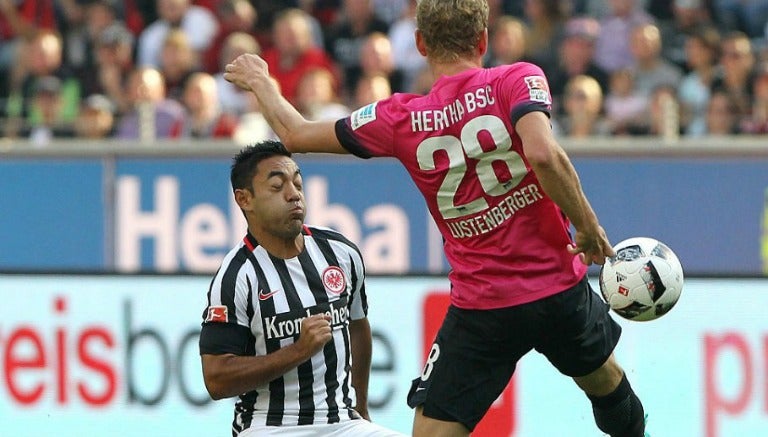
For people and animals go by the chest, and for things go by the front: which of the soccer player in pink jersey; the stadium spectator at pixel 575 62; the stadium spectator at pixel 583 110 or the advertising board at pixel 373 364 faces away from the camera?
the soccer player in pink jersey

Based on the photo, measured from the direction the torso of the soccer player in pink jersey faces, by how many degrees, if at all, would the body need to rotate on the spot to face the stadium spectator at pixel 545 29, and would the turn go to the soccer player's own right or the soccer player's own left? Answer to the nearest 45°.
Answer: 0° — they already face them

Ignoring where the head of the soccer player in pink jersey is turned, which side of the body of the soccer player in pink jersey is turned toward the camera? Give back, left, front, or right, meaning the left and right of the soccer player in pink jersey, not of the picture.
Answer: back

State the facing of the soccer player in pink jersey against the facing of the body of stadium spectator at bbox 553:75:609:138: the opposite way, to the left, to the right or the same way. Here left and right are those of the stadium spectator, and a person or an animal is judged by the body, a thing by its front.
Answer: the opposite way

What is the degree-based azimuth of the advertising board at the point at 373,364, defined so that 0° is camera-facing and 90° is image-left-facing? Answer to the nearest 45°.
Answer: approximately 0°

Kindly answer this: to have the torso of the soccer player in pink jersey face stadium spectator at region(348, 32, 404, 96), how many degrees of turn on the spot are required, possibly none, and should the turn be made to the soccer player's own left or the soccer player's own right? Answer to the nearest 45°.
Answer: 0° — they already face them
